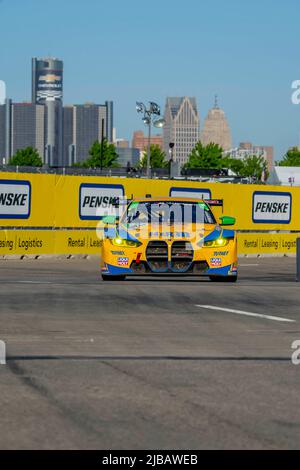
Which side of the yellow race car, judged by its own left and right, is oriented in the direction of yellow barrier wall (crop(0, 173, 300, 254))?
back

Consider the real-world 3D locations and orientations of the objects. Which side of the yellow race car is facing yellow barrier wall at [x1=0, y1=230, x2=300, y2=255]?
back

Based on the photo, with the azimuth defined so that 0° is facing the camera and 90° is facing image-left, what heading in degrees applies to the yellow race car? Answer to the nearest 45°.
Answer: approximately 0°
